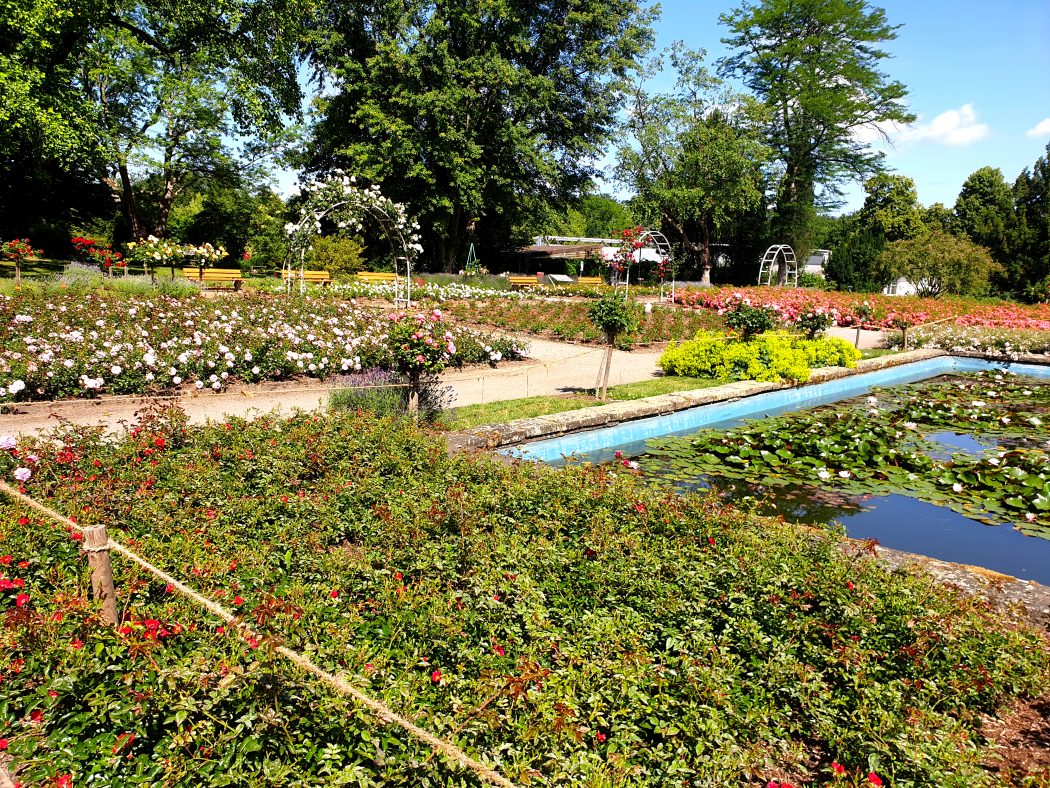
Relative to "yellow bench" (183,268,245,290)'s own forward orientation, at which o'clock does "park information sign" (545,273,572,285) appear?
The park information sign is roughly at 8 o'clock from the yellow bench.

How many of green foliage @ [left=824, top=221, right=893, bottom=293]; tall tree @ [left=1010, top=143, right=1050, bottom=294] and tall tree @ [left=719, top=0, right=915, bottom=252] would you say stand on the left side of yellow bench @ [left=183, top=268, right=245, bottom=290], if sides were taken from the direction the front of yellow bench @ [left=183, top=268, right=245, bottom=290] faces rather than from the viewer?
3

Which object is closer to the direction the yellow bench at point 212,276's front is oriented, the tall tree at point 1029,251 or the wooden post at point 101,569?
the wooden post

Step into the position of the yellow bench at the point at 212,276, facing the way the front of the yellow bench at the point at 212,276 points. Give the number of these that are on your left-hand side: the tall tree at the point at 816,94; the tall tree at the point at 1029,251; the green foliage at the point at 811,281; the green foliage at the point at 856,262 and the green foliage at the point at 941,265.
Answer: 5

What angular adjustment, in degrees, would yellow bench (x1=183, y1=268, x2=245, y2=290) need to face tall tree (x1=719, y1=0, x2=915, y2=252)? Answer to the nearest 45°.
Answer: approximately 90° to its left

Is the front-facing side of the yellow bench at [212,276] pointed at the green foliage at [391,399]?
yes

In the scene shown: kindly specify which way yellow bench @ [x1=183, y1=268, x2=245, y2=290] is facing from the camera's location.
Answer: facing the viewer

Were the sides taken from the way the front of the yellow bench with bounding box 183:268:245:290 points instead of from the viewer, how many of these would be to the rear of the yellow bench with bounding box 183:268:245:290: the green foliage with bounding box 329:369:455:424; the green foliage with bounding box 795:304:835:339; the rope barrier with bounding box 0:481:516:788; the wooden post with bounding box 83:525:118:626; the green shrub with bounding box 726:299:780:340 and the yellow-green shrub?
0

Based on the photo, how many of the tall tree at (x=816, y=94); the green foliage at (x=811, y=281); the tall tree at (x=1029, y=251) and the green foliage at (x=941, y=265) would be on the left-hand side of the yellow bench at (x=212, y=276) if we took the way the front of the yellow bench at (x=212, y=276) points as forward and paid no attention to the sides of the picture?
4

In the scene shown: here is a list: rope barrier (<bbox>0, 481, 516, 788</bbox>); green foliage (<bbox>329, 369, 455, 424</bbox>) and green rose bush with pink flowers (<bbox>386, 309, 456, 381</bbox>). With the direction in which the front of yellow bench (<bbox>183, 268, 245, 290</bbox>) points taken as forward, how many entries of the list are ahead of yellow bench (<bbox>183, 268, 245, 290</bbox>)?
3

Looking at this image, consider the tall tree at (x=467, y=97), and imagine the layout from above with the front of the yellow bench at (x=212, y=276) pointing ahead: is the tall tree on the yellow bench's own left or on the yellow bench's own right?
on the yellow bench's own left

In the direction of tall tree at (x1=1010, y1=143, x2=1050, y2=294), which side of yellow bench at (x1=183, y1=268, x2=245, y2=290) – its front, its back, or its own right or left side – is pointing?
left

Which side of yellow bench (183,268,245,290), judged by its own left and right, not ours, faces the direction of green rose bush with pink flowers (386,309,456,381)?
front

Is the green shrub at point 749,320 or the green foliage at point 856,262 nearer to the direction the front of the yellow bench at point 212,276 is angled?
the green shrub

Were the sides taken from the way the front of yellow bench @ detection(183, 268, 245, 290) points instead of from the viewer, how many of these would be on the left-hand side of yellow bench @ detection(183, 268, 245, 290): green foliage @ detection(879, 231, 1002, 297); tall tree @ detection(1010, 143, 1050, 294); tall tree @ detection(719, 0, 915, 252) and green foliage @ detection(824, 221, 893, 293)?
4

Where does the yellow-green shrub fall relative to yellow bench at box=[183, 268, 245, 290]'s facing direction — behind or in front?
in front

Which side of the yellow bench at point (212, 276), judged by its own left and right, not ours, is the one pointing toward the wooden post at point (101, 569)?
front
